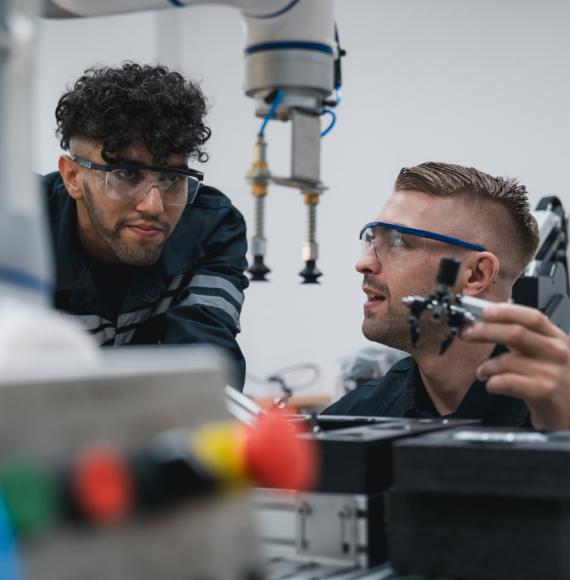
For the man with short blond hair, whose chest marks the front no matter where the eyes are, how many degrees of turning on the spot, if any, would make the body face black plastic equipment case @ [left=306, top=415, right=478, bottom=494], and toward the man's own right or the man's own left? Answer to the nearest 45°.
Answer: approximately 45° to the man's own left

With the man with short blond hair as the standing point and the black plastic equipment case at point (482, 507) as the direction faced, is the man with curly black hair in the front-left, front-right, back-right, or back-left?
back-right

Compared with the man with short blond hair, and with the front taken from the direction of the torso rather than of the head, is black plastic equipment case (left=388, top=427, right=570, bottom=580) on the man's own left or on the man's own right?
on the man's own left

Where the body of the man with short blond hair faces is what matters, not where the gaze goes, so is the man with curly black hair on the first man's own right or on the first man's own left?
on the first man's own right

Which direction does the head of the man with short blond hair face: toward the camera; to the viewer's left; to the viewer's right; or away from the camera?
to the viewer's left

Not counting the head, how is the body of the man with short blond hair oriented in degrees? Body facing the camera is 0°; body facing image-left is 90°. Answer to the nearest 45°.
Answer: approximately 45°
